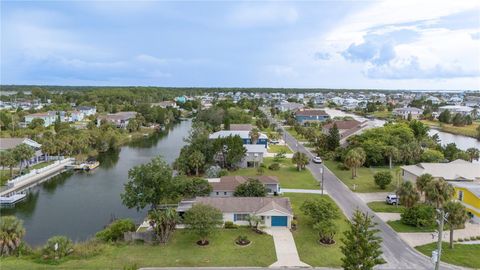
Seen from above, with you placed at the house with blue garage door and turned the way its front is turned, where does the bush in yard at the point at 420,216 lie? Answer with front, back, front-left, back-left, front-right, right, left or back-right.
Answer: left

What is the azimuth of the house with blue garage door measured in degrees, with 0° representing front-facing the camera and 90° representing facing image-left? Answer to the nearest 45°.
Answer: approximately 0°

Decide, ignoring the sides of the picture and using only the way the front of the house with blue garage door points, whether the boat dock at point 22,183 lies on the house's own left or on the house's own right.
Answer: on the house's own right

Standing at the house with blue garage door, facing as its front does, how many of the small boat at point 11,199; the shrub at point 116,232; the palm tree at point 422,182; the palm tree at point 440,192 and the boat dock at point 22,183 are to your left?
2

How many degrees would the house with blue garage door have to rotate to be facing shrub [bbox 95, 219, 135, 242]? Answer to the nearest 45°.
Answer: approximately 90° to its right

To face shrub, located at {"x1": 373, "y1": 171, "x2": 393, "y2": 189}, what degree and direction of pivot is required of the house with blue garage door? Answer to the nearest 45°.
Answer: approximately 135° to its left

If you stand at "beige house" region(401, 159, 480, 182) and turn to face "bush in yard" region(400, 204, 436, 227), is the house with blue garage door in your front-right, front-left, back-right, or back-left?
front-right

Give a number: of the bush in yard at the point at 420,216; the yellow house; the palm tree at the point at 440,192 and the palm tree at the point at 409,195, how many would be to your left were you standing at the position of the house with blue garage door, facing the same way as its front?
4

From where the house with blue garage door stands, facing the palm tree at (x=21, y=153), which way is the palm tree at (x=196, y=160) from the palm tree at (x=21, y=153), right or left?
right

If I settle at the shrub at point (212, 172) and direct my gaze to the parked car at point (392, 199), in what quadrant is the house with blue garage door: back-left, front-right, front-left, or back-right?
front-right

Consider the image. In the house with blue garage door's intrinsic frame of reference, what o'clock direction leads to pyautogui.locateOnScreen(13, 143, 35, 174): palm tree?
The palm tree is roughly at 4 o'clock from the house with blue garage door.

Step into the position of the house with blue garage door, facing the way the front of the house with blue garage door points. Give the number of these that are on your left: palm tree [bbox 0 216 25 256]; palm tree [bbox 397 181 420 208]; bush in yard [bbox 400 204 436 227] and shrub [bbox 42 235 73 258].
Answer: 2
